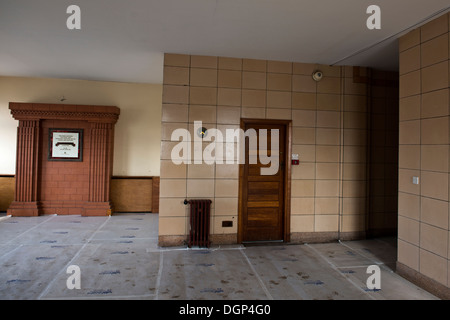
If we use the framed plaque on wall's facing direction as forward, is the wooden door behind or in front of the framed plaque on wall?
in front

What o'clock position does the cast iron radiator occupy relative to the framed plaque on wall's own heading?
The cast iron radiator is roughly at 11 o'clock from the framed plaque on wall.

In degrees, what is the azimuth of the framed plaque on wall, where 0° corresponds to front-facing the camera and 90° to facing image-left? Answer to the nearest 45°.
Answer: approximately 0°

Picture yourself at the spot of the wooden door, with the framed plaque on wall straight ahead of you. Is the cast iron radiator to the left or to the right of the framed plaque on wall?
left
